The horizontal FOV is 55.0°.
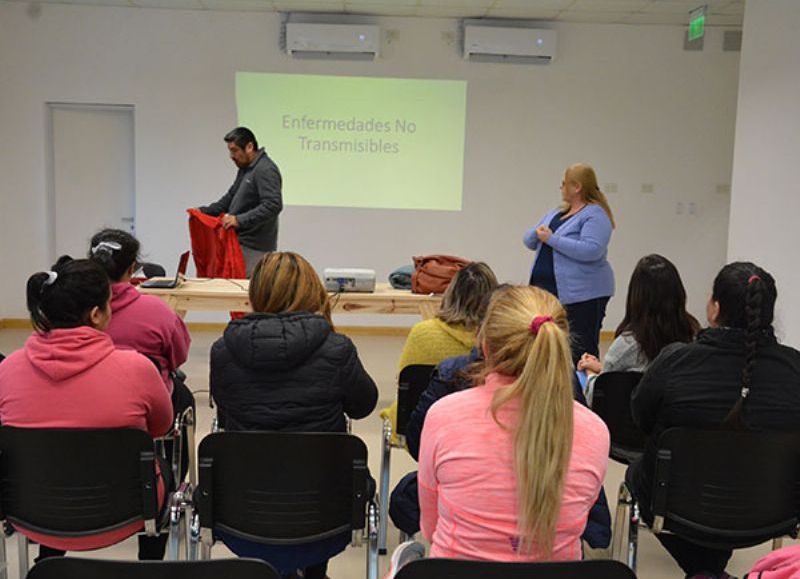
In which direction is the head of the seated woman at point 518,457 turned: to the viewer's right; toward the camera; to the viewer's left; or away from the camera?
away from the camera

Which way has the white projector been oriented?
away from the camera

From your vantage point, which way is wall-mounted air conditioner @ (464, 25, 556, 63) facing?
toward the camera

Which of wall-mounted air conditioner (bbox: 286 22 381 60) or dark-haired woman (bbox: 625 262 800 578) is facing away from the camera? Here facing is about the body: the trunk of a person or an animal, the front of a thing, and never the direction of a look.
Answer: the dark-haired woman

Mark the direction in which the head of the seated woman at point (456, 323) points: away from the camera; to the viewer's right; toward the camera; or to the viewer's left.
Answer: away from the camera

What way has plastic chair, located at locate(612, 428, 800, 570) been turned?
away from the camera

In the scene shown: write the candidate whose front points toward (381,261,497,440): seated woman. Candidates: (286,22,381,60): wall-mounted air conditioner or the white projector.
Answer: the wall-mounted air conditioner

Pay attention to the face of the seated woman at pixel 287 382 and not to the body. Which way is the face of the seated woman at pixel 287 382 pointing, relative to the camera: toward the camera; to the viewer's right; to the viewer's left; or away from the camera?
away from the camera

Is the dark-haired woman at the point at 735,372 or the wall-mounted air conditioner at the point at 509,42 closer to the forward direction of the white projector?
the wall-mounted air conditioner

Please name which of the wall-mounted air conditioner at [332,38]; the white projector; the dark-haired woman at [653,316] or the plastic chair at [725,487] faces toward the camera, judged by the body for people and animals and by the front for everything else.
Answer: the wall-mounted air conditioner

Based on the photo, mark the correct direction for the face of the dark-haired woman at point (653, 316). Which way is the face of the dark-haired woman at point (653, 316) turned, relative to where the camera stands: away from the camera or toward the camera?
away from the camera

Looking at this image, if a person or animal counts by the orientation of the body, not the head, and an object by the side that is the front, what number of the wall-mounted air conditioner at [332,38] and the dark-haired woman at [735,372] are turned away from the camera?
1

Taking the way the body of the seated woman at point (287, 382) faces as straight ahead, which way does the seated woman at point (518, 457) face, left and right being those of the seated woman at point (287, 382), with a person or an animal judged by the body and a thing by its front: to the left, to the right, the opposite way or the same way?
the same way

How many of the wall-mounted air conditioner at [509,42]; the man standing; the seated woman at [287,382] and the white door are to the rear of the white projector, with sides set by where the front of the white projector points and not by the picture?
1

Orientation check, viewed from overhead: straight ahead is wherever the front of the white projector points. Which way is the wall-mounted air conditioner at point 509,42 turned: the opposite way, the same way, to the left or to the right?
the opposite way

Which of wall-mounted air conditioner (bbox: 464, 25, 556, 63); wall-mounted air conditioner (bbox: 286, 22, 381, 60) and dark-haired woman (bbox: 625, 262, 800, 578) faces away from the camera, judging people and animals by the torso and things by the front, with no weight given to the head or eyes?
the dark-haired woman

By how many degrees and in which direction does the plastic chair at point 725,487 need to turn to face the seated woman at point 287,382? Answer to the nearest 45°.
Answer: approximately 90° to its left

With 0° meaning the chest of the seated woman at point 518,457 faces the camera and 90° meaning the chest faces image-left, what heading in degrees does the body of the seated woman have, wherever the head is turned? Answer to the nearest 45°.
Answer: approximately 180°

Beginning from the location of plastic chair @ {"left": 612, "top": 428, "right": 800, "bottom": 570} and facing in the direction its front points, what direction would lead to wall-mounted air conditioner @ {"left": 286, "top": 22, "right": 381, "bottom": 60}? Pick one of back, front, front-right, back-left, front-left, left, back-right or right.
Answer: front-left

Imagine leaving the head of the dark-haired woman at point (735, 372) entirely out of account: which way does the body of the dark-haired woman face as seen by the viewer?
away from the camera

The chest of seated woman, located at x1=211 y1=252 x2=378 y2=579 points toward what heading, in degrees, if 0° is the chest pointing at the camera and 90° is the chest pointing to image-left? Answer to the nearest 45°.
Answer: approximately 180°

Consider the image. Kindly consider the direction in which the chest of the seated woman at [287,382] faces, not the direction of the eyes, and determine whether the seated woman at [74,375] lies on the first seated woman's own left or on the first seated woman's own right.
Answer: on the first seated woman's own left
